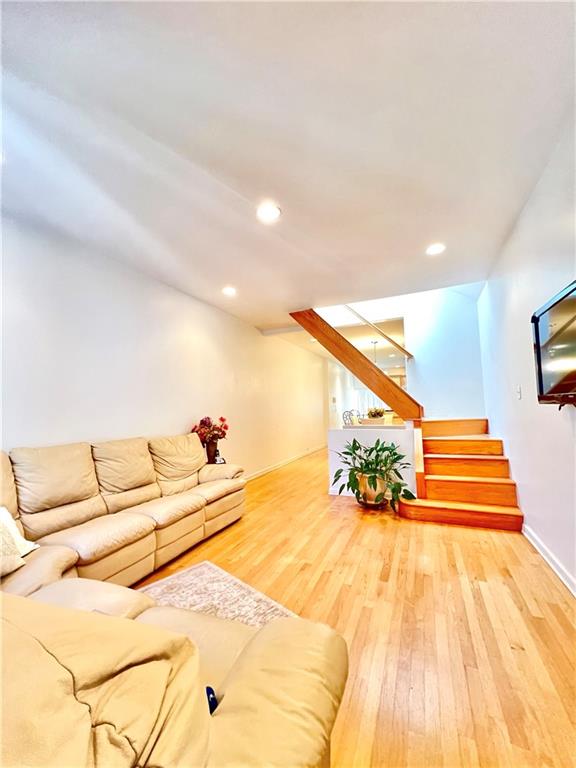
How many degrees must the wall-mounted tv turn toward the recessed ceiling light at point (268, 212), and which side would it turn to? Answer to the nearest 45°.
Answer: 0° — it already faces it

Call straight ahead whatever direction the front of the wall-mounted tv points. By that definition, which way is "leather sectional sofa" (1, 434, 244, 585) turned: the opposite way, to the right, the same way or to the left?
the opposite way

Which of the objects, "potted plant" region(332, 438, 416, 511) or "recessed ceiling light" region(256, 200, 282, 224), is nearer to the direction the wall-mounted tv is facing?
the recessed ceiling light

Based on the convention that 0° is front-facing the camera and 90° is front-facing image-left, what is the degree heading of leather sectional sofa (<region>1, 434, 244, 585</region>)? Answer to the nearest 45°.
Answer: approximately 315°

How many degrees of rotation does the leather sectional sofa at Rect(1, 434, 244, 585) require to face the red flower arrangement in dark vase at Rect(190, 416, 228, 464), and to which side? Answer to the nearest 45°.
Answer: approximately 90° to its left

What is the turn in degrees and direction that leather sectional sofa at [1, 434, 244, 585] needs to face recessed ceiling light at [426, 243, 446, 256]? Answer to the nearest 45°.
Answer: approximately 45° to its left

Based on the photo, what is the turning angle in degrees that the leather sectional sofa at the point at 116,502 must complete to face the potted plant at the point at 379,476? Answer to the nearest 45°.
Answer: approximately 45° to its left

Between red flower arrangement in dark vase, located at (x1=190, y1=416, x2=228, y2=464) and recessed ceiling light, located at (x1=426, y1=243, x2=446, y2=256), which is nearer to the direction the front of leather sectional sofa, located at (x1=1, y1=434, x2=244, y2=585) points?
the recessed ceiling light
